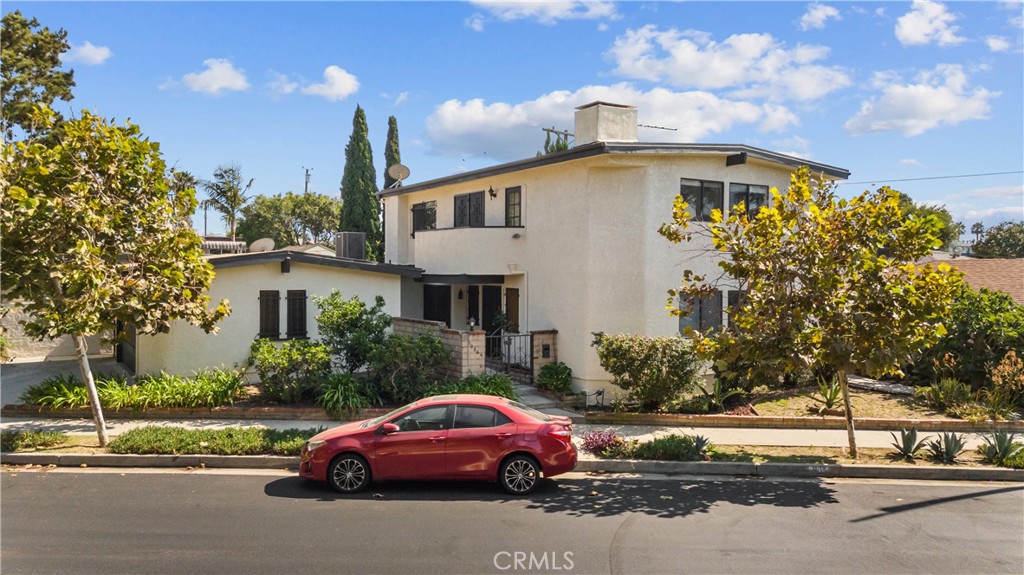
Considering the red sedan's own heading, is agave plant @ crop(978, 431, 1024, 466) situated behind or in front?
behind

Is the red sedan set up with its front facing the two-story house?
no

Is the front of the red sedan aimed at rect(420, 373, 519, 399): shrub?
no

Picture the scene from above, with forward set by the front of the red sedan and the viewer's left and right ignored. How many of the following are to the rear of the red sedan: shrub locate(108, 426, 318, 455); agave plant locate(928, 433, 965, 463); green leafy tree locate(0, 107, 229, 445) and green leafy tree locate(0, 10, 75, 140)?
1

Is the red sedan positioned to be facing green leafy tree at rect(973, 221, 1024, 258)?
no

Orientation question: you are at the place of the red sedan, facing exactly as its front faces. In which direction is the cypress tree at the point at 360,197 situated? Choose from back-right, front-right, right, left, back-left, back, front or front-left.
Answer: right

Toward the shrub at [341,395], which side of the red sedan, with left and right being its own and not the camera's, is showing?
right

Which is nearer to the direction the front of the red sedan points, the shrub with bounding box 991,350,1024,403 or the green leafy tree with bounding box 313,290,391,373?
the green leafy tree

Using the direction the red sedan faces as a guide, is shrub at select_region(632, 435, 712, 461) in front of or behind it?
behind

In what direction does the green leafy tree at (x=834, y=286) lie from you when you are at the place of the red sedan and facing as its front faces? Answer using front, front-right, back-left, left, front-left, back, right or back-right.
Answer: back

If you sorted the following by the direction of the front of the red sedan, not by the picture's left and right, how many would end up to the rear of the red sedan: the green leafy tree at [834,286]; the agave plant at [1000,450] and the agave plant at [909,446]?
3

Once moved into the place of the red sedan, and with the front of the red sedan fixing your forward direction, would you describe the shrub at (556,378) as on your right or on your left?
on your right

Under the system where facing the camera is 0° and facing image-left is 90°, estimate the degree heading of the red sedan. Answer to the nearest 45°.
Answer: approximately 90°

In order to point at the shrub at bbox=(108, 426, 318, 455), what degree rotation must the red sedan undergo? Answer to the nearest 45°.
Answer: approximately 45° to its right

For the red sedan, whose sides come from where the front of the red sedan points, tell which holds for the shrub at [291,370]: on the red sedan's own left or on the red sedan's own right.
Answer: on the red sedan's own right

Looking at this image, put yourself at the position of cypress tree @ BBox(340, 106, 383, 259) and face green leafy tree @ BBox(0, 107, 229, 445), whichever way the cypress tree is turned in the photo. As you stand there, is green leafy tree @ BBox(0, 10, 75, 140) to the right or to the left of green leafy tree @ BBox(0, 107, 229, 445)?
right

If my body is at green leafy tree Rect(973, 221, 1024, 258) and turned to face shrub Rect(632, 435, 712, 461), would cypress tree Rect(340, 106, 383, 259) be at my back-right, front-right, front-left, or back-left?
front-right

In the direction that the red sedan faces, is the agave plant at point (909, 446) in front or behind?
behind

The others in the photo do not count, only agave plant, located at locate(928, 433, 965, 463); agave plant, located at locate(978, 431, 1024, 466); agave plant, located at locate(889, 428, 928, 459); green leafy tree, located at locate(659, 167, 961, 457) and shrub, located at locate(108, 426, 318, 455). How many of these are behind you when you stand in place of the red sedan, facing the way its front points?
4
